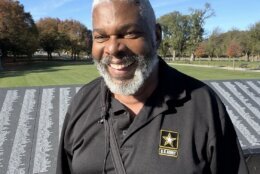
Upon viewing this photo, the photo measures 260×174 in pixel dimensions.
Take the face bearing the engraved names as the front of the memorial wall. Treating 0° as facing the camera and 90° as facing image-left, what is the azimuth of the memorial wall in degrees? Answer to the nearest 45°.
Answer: approximately 0°

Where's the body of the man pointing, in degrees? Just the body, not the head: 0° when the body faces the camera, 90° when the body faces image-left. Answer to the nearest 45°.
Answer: approximately 45°
